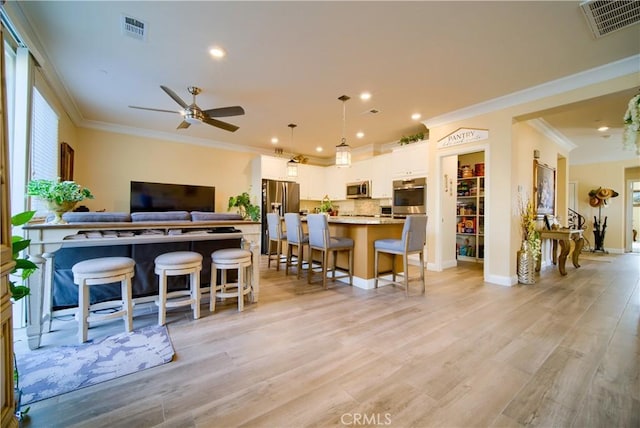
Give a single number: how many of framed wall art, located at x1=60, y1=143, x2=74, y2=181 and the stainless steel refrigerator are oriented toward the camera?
1

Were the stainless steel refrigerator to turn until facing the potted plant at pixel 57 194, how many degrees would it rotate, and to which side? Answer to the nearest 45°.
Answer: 0° — it already faces it

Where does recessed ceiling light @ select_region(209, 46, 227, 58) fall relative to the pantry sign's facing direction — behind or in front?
in front

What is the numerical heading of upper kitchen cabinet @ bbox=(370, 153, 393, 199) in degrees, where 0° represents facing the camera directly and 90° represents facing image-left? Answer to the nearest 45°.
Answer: approximately 45°

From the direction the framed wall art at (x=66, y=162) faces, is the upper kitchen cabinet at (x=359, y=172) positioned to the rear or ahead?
ahead

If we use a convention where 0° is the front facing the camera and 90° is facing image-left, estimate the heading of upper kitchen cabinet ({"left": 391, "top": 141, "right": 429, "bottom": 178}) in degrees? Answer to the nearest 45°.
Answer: approximately 45°
